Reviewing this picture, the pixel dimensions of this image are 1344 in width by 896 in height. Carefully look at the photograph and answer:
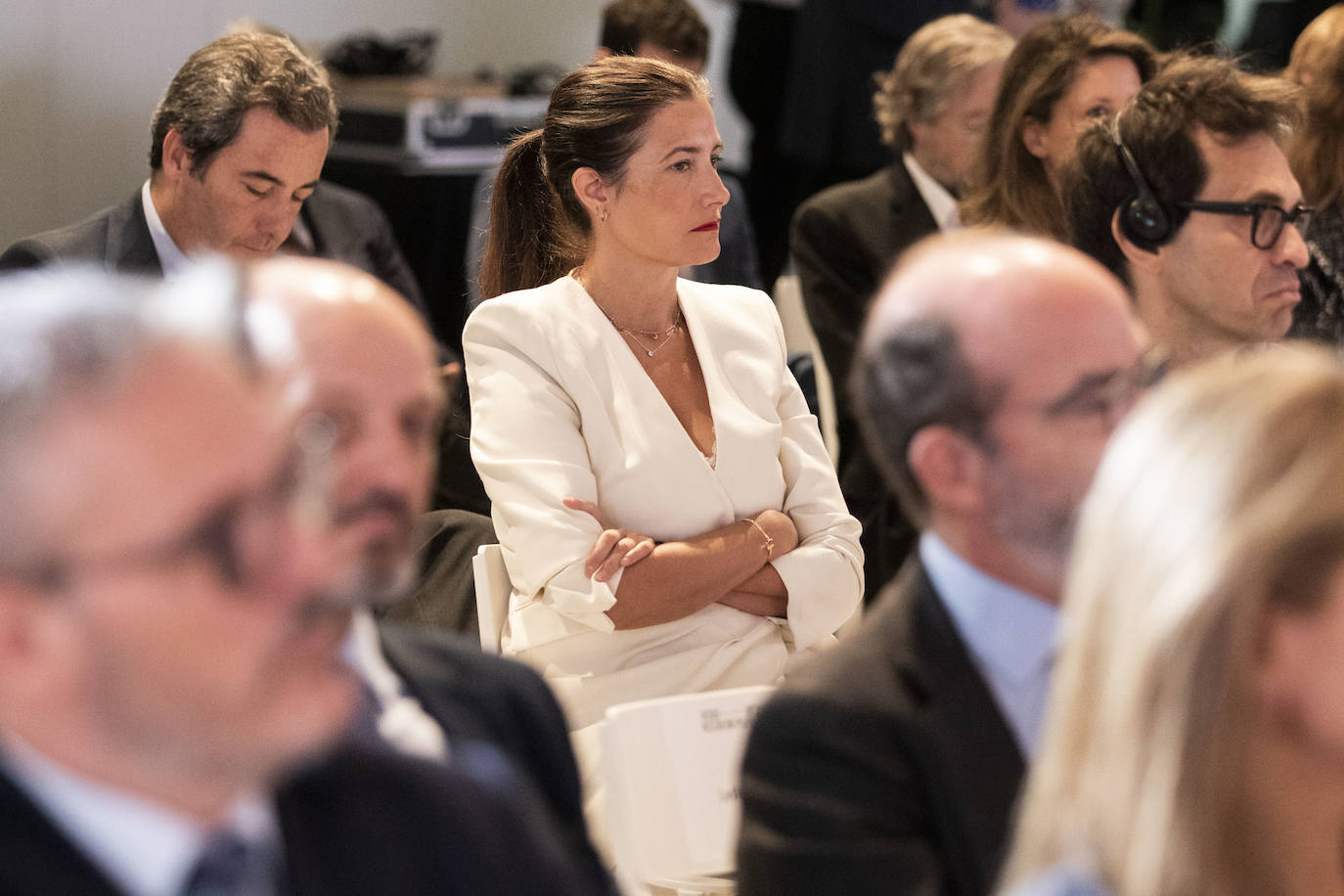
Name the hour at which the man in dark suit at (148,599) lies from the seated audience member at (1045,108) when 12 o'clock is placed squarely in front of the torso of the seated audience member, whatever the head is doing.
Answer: The man in dark suit is roughly at 2 o'clock from the seated audience member.

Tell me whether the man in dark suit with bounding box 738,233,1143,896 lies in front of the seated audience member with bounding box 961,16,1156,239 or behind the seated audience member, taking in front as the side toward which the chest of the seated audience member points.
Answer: in front

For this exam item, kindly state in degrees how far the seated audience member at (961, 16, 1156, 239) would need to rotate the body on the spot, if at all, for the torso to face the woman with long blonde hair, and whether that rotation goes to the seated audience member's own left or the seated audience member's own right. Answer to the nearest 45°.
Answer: approximately 45° to the seated audience member's own right

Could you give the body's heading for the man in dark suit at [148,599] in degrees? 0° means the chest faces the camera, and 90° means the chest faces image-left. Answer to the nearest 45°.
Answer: approximately 315°

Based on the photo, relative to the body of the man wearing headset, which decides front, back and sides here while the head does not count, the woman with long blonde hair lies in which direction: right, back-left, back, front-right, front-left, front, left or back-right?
right

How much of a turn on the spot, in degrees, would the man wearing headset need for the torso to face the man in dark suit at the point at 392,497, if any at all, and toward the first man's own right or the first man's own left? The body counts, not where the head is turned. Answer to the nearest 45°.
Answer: approximately 90° to the first man's own right

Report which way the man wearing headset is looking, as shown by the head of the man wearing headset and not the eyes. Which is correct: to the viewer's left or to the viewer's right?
to the viewer's right

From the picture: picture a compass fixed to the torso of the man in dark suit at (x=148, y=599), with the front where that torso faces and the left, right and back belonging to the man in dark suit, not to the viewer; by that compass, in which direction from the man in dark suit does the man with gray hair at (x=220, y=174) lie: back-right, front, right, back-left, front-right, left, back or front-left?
back-left

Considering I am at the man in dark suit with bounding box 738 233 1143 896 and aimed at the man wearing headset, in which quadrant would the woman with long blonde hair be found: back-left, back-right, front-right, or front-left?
back-right

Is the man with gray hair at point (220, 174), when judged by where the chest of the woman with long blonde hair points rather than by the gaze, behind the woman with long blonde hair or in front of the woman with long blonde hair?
behind
